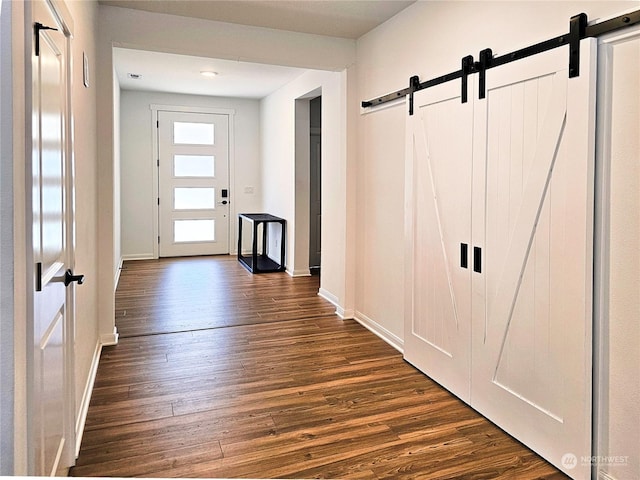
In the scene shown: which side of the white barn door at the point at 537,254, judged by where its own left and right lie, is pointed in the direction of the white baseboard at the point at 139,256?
right

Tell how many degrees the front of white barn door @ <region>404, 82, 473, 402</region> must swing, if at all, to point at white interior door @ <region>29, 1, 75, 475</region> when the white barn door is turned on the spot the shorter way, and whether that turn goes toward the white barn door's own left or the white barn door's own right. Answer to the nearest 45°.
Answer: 0° — it already faces it

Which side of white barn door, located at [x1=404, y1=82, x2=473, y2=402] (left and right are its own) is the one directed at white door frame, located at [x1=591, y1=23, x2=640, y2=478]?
left
